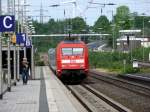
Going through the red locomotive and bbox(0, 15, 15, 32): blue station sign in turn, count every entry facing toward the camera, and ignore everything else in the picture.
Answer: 2

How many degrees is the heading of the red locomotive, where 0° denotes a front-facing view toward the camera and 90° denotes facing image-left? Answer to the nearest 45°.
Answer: approximately 0°

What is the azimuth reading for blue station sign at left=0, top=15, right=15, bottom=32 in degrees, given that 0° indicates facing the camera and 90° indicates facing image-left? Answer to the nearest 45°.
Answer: approximately 0°

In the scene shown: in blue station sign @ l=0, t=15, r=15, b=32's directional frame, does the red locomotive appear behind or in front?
behind

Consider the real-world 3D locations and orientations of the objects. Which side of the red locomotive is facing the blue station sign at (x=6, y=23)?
front
